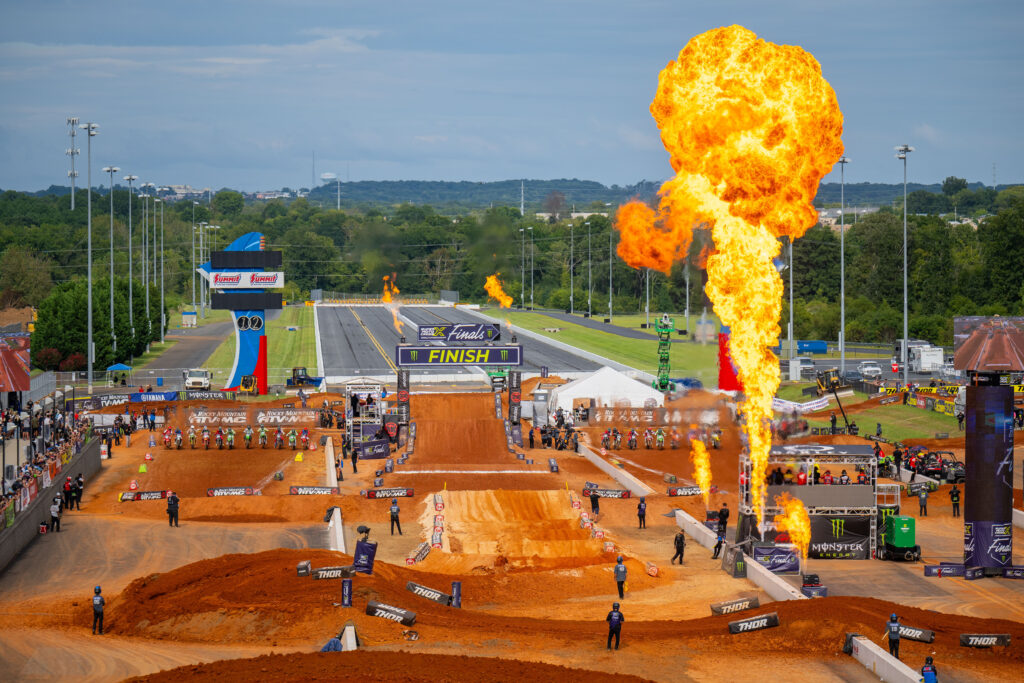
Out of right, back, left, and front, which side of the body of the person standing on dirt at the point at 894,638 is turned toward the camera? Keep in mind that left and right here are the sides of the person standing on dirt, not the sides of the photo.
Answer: back

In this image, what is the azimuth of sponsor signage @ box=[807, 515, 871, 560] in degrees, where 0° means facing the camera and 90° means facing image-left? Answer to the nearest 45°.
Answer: approximately 0°

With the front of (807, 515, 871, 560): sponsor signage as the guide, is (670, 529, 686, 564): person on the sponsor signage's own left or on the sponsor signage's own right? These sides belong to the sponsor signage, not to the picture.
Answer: on the sponsor signage's own right

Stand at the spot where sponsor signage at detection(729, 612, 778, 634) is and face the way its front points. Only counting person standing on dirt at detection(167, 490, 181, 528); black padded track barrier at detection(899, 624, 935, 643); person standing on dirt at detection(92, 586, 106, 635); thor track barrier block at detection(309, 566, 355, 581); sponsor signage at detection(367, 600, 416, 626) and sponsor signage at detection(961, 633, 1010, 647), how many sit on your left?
2

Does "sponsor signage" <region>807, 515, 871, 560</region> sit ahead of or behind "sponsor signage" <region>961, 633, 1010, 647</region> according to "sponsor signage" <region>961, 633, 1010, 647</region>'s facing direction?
behind

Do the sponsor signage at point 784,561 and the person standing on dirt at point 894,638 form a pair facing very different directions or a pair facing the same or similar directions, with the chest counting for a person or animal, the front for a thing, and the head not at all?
very different directions

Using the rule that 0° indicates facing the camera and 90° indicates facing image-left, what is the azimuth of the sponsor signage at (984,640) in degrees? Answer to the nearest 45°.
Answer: approximately 0°

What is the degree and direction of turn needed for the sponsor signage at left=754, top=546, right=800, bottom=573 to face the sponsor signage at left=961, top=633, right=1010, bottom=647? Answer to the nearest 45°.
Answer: approximately 45° to its left

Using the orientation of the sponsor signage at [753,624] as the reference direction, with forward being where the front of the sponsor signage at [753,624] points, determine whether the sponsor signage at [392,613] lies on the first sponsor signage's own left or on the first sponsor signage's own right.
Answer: on the first sponsor signage's own right

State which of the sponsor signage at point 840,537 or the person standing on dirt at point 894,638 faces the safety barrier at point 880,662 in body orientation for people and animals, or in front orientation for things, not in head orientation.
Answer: the sponsor signage

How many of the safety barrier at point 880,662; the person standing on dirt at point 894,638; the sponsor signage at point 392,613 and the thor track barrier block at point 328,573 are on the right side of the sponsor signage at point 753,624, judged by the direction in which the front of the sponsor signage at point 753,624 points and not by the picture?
2

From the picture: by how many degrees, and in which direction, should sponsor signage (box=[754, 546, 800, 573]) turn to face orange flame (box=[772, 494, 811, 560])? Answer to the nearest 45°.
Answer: approximately 180°
